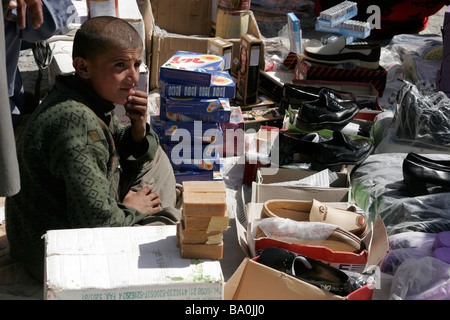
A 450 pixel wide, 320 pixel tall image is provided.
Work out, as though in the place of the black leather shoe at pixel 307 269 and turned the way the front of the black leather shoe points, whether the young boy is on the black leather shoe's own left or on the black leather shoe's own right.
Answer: on the black leather shoe's own left

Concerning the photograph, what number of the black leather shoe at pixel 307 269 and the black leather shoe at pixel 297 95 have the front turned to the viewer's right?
1

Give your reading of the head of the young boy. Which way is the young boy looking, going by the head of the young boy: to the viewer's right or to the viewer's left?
to the viewer's right
